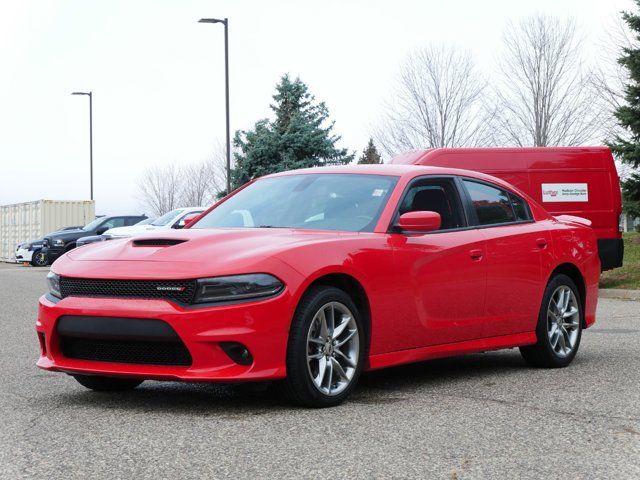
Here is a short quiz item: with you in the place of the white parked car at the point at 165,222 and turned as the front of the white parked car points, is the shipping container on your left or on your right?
on your right

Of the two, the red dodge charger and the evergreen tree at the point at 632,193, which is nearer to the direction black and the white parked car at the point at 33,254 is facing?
the red dodge charger

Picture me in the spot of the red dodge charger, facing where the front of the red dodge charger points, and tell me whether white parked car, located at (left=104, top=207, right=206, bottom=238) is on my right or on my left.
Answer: on my right

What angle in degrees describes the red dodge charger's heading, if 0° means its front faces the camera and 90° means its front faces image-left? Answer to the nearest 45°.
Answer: approximately 45°
